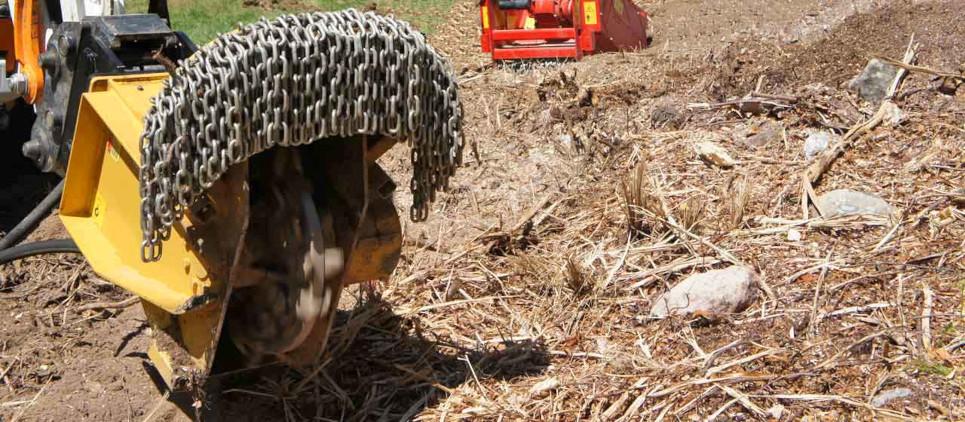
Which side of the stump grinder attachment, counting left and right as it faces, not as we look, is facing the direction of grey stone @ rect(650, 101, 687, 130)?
left

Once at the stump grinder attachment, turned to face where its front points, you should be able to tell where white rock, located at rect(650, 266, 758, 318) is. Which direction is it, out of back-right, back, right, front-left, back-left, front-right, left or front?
front-left

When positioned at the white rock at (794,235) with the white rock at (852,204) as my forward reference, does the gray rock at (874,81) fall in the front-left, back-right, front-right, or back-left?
front-left

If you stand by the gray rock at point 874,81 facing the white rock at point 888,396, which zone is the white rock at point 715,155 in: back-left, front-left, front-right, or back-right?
front-right

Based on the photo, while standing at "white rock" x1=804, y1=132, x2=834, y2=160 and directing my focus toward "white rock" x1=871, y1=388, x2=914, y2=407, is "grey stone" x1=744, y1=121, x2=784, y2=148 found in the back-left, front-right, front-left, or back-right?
back-right

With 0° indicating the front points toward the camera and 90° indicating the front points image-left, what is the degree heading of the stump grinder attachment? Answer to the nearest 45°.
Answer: approximately 315°

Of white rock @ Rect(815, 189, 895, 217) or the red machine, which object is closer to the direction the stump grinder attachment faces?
the white rock

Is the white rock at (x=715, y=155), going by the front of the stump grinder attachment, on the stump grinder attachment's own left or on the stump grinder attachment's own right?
on the stump grinder attachment's own left

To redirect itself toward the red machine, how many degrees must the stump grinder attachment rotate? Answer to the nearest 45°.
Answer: approximately 90° to its left

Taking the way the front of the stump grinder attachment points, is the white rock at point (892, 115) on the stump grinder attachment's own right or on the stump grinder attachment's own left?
on the stump grinder attachment's own left

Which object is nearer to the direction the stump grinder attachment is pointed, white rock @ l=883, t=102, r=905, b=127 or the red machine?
the white rock
